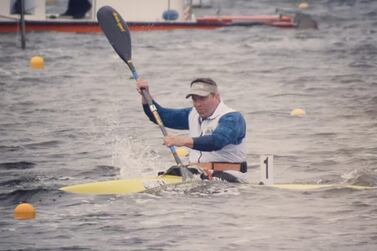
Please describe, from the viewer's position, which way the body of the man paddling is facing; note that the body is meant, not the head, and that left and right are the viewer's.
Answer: facing the viewer and to the left of the viewer

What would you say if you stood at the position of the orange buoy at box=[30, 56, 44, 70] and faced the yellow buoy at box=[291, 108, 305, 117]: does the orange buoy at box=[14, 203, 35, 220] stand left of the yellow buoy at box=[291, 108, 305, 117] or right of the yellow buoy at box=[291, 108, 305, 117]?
right

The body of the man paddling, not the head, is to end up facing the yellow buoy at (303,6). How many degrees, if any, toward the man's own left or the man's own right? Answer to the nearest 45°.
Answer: approximately 135° to the man's own right

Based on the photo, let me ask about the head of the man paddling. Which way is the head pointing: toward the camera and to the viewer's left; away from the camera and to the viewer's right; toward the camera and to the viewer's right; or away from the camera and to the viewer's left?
toward the camera and to the viewer's left

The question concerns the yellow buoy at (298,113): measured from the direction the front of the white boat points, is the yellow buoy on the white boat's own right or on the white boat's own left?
on the white boat's own right

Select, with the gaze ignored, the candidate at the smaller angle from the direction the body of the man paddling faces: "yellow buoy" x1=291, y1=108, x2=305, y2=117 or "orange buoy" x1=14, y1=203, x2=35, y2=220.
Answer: the orange buoy

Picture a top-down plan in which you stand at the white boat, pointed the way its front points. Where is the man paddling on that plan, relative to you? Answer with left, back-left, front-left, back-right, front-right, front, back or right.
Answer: left
